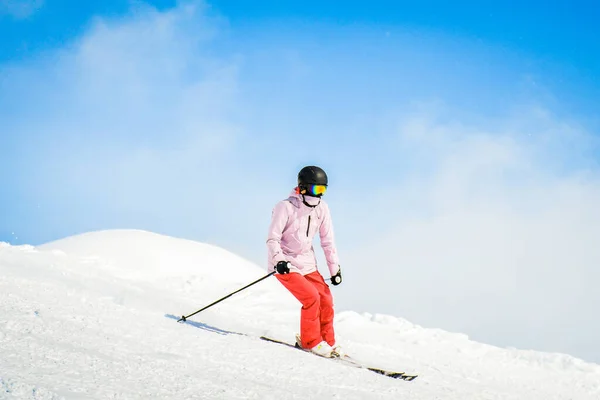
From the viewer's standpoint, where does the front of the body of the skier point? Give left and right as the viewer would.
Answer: facing the viewer and to the right of the viewer

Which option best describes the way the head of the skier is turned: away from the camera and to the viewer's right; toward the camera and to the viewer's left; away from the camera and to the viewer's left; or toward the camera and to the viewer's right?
toward the camera and to the viewer's right
